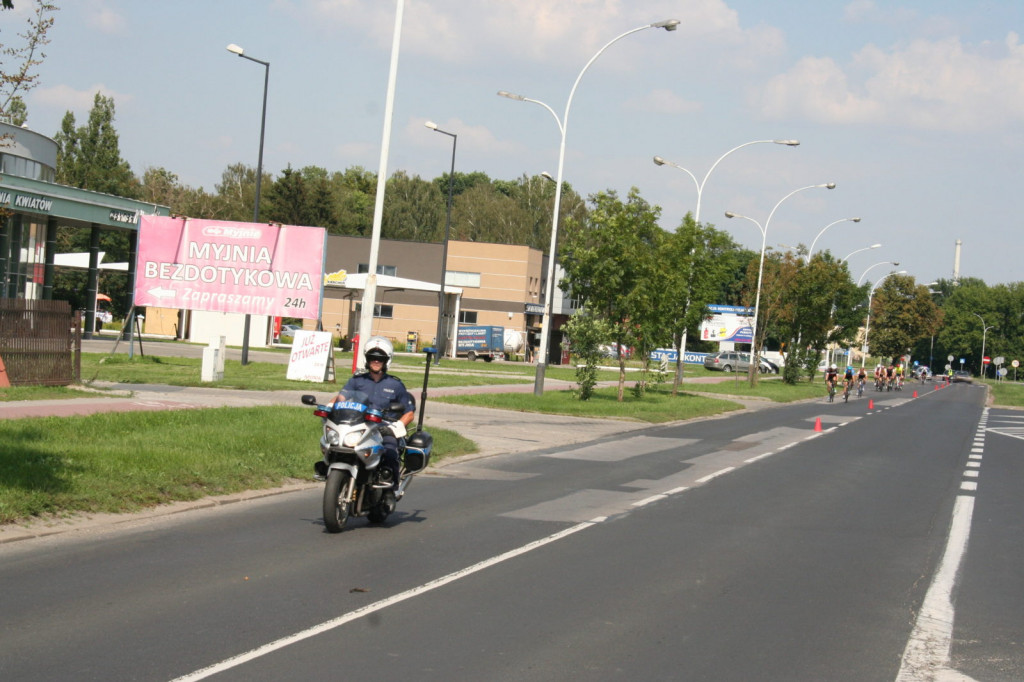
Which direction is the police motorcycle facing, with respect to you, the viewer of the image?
facing the viewer and to the left of the viewer

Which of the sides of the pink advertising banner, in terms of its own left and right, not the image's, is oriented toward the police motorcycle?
front

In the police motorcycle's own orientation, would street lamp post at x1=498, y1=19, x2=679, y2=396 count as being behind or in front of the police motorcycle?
behind

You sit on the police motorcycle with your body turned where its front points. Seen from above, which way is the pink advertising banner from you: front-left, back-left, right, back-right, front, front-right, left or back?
back-right

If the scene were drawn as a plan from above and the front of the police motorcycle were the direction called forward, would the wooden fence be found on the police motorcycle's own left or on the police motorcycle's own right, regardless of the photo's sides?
on the police motorcycle's own right

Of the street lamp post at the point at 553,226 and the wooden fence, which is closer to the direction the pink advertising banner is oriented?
the wooden fence

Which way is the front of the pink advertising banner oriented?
toward the camera

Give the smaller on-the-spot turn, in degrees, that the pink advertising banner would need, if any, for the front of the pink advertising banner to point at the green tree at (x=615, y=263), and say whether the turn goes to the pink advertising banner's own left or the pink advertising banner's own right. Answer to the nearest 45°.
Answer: approximately 90° to the pink advertising banner's own left

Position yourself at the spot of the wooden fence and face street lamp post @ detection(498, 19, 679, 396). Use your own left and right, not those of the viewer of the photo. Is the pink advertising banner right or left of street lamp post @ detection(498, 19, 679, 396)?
left

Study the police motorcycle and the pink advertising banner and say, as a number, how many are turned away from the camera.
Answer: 0

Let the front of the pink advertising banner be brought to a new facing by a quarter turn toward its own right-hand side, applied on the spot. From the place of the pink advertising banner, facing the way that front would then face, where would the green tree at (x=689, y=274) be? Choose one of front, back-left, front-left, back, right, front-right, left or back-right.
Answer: back
